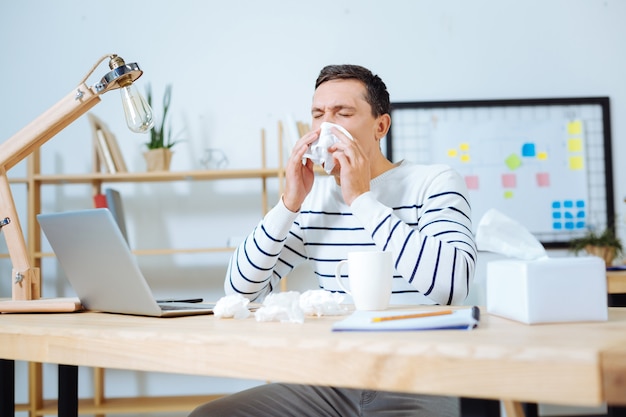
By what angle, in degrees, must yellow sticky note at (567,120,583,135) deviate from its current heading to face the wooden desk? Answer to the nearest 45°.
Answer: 0° — it already faces it

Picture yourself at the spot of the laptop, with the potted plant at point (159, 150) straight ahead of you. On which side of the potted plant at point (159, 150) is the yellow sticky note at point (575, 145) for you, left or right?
right

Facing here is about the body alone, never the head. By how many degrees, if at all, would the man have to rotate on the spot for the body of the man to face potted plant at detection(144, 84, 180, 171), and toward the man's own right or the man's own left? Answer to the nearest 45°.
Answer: approximately 90° to the man's own right

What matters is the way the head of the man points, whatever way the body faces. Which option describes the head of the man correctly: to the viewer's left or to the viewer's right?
to the viewer's left

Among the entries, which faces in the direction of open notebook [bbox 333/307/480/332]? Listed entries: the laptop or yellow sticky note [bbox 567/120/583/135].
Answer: the yellow sticky note

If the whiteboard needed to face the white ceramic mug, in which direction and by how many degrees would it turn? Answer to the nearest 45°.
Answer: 0° — it already faces it

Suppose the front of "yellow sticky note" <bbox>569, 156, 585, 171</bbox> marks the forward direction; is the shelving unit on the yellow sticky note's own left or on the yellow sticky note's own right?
on the yellow sticky note's own right

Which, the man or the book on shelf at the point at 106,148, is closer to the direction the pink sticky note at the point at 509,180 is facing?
the man

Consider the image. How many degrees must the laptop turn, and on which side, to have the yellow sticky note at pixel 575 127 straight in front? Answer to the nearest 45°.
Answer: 0° — it already faces it
